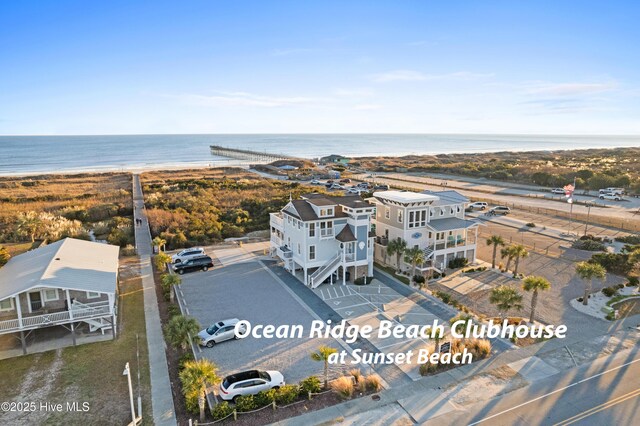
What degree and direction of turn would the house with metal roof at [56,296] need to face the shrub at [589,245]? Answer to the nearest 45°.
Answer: approximately 90° to its left

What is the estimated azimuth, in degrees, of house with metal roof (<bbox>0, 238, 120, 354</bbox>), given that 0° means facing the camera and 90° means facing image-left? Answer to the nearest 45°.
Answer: approximately 0°

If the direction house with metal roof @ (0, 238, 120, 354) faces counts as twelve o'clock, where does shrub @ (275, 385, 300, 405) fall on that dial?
The shrub is roughly at 11 o'clock from the house with metal roof.

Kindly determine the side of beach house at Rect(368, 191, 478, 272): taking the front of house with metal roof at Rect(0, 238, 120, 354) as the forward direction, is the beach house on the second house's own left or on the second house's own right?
on the second house's own left
